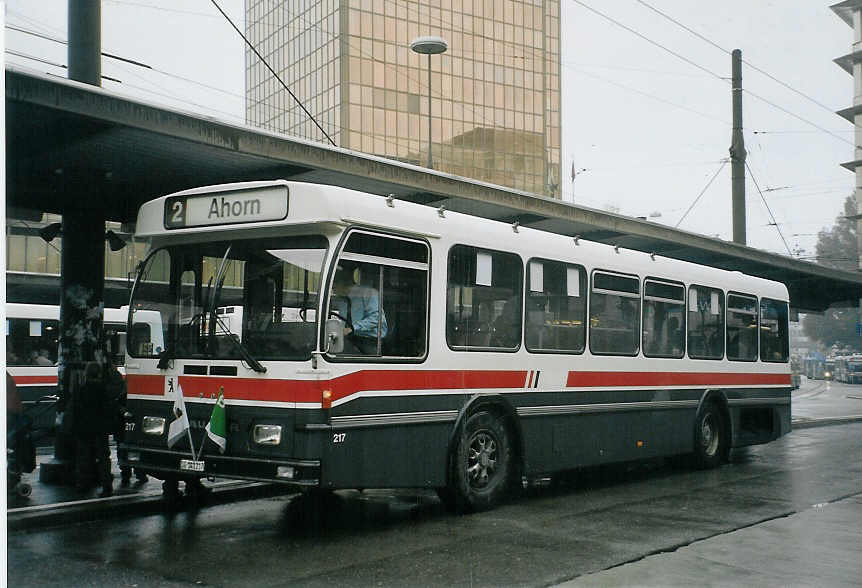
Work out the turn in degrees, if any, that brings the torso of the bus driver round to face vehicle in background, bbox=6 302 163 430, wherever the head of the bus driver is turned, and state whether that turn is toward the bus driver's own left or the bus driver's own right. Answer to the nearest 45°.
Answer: approximately 90° to the bus driver's own right

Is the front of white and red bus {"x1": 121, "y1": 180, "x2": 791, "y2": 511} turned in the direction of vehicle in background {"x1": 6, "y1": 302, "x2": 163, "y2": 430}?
no

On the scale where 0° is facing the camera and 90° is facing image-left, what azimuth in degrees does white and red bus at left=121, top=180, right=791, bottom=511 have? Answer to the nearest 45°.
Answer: approximately 45°

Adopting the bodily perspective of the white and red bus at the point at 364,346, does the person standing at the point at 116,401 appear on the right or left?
on its right

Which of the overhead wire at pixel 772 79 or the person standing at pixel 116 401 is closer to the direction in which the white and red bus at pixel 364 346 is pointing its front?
the person standing

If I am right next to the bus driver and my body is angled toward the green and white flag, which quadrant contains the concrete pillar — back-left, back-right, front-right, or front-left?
front-right

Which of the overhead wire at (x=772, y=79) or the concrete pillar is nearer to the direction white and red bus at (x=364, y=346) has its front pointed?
the concrete pillar

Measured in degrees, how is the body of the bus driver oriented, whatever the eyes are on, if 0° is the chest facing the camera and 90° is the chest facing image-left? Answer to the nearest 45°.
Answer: approximately 45°

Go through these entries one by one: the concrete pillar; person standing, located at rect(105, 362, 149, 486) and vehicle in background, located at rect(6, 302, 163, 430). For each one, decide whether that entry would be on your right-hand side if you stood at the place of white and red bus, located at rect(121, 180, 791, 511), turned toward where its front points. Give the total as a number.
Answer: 3

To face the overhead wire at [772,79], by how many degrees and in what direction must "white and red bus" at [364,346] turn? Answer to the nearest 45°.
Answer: approximately 180°
